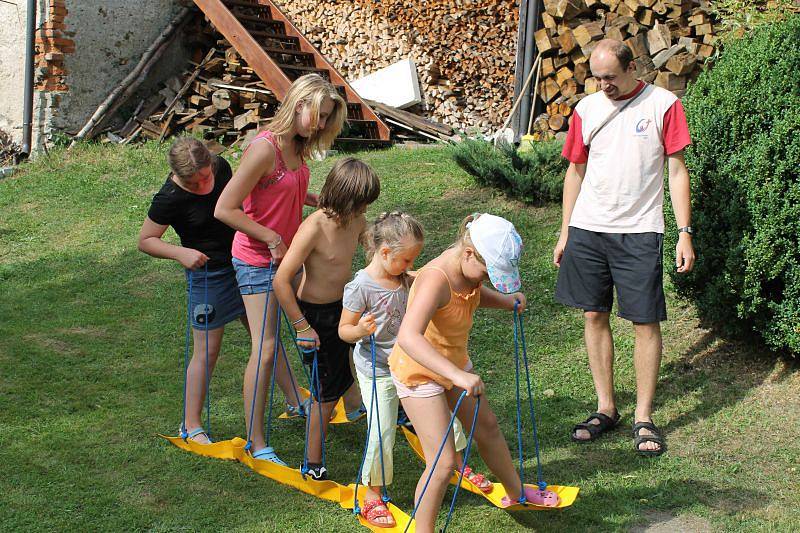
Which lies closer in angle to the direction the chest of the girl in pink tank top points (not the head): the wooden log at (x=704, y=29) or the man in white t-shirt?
the man in white t-shirt

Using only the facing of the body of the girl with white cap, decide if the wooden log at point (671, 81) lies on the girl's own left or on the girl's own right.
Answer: on the girl's own left

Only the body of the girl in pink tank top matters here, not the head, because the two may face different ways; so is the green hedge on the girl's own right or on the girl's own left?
on the girl's own left

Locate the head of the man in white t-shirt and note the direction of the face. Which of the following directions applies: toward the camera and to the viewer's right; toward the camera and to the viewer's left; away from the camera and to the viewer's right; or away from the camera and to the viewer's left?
toward the camera and to the viewer's left

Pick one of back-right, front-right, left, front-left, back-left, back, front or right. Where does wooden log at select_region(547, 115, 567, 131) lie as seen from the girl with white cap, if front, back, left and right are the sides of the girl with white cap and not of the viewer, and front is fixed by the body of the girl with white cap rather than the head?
back-left

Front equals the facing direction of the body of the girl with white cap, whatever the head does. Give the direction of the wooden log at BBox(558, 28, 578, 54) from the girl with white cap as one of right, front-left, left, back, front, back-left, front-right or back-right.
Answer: back-left

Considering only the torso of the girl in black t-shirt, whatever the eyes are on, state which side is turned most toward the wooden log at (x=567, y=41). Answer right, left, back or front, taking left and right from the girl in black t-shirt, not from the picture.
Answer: left

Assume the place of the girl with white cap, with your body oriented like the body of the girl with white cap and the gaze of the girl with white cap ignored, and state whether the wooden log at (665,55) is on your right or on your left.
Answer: on your left

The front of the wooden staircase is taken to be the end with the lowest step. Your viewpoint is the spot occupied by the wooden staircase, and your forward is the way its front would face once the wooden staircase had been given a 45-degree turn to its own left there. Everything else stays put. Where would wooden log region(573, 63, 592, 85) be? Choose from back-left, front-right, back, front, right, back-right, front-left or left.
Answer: front-right

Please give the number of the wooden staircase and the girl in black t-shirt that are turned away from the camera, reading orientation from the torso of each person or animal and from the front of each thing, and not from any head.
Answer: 0

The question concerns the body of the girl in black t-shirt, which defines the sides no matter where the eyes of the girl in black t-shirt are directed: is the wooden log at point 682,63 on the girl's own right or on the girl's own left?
on the girl's own left

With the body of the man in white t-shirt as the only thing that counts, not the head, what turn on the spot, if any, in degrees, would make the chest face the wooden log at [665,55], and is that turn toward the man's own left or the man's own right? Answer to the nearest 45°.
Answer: approximately 180°

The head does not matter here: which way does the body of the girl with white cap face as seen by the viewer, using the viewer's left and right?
facing the viewer and to the right of the viewer
